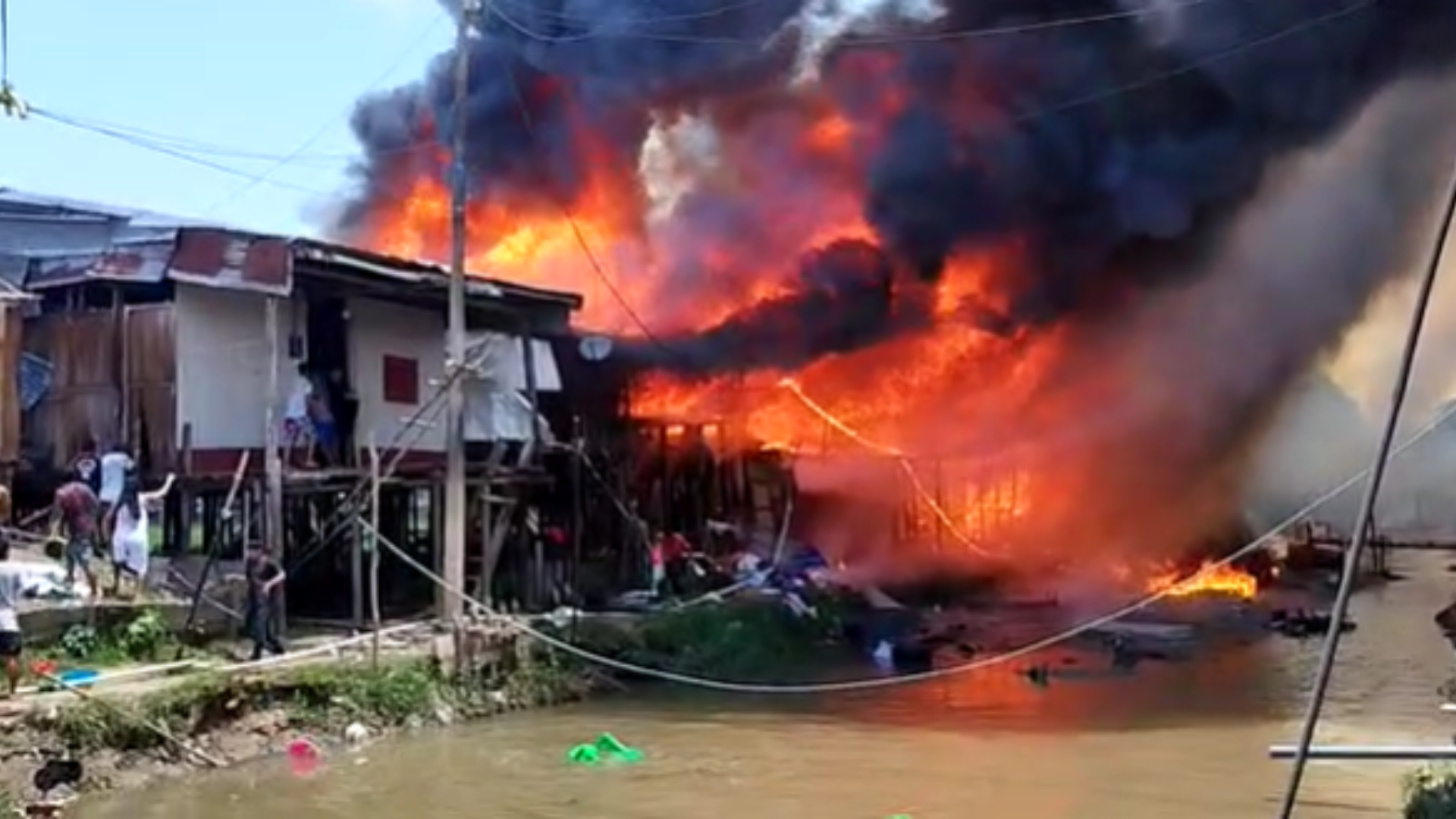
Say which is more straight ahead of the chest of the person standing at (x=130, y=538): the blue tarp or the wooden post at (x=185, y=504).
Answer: the wooden post

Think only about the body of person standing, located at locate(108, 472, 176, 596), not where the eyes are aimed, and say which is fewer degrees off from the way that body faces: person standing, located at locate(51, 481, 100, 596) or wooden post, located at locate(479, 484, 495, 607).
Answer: the wooden post

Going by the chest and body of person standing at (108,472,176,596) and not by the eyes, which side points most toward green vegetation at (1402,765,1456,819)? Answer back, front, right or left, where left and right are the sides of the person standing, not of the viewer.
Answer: right

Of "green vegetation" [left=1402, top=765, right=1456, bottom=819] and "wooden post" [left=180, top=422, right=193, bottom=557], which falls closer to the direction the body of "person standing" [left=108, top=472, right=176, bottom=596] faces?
the wooden post

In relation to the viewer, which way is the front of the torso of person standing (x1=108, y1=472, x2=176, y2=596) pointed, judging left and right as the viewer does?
facing away from the viewer and to the right of the viewer

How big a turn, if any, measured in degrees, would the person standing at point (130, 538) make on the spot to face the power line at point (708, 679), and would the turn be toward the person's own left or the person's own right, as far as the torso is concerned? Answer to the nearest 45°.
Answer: approximately 45° to the person's own right

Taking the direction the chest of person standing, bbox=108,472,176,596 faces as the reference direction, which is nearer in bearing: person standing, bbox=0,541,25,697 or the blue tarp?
the blue tarp

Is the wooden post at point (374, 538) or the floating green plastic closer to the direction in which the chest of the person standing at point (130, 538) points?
the wooden post

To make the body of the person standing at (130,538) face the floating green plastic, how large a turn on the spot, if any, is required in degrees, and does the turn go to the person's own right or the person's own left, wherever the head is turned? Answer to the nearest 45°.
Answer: approximately 90° to the person's own right

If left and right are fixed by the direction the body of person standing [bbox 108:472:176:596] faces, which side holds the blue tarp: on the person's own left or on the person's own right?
on the person's own left

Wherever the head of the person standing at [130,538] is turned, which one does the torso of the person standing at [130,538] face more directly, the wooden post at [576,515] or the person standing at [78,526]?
the wooden post
